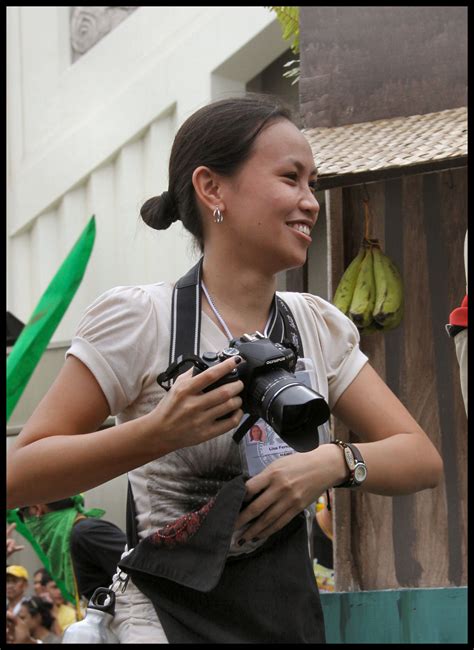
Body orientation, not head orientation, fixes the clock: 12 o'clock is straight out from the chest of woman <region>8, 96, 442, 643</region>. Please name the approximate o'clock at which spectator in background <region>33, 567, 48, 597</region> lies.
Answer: The spectator in background is roughly at 7 o'clock from the woman.

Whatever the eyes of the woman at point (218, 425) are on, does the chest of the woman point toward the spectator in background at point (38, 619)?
no

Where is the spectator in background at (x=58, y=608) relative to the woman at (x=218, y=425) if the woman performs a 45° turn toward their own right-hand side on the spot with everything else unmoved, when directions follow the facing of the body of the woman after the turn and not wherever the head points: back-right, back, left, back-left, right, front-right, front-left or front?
back

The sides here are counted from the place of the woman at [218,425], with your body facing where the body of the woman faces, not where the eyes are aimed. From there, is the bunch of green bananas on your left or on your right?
on your left

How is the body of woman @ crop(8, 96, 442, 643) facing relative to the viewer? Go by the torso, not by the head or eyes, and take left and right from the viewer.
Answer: facing the viewer and to the right of the viewer
